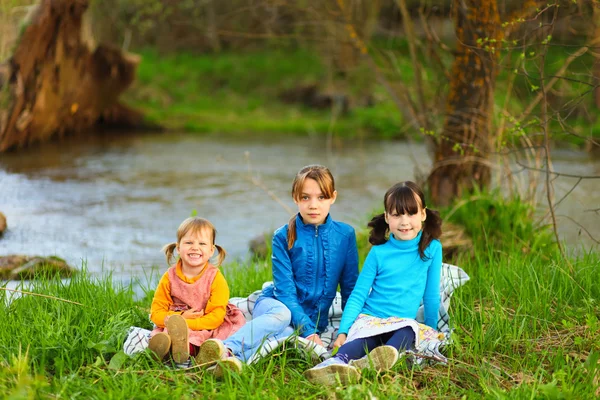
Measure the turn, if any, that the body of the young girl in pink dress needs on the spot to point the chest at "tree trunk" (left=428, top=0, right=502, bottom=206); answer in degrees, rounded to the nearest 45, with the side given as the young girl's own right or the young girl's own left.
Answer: approximately 135° to the young girl's own left

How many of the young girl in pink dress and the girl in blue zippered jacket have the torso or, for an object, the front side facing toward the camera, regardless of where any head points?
2

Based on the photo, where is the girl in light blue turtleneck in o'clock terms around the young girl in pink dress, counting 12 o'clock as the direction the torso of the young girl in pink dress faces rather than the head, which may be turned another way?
The girl in light blue turtleneck is roughly at 9 o'clock from the young girl in pink dress.

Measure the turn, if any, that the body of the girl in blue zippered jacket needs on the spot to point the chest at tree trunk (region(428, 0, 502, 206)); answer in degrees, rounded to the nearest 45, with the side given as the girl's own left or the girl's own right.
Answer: approximately 135° to the girl's own left

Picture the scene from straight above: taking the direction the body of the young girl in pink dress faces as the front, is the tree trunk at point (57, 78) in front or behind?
behind

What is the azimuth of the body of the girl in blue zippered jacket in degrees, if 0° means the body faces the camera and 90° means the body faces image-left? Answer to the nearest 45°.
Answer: approximately 0°

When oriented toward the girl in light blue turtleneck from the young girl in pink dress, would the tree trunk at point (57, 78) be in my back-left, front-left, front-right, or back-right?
back-left
